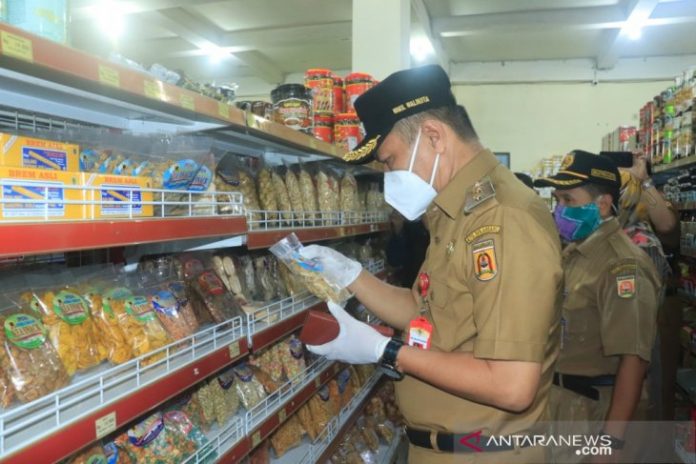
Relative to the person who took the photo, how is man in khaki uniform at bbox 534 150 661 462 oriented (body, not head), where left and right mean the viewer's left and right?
facing the viewer and to the left of the viewer

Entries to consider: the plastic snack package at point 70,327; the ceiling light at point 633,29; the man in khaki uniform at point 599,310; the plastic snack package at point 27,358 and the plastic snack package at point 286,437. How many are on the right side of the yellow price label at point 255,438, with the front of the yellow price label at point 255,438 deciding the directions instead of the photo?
2

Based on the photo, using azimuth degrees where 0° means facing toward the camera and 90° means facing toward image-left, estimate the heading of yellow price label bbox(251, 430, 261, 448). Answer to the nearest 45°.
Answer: approximately 315°

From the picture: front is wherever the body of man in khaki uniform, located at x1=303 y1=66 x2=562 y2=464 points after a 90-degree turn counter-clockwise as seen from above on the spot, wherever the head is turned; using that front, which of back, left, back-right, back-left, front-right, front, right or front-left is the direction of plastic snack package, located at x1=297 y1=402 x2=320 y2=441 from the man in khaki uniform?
back-right

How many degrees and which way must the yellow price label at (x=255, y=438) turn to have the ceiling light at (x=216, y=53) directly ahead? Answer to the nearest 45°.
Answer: approximately 135° to its left

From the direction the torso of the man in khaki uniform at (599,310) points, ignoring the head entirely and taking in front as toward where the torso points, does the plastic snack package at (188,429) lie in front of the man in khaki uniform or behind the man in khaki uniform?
in front

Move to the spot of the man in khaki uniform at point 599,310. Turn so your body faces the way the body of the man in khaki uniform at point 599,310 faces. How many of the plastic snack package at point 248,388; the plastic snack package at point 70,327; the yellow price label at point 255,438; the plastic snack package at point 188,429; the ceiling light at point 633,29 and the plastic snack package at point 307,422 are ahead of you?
5

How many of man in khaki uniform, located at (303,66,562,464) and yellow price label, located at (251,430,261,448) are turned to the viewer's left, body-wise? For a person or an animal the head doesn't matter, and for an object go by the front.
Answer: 1

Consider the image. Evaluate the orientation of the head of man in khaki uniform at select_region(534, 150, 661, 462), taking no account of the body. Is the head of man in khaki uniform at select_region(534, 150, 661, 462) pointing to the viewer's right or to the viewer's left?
to the viewer's left

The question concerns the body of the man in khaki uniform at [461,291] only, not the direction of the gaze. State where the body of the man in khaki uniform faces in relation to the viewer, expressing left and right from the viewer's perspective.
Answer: facing to the left of the viewer

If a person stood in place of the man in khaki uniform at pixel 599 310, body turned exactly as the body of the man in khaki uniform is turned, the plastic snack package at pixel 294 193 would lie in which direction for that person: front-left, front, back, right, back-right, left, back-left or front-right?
front

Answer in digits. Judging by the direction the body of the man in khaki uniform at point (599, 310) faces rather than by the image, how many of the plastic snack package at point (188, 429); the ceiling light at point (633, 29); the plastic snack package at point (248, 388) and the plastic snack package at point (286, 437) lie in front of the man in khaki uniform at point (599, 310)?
3

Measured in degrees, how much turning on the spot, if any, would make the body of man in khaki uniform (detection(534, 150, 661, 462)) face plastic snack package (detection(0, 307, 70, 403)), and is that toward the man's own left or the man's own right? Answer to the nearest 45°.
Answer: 0° — they already face it

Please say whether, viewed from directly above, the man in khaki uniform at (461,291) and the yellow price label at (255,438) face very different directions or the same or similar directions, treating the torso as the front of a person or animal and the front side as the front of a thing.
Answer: very different directions

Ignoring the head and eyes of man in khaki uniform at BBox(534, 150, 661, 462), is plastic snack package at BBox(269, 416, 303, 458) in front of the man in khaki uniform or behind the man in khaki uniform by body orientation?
in front
